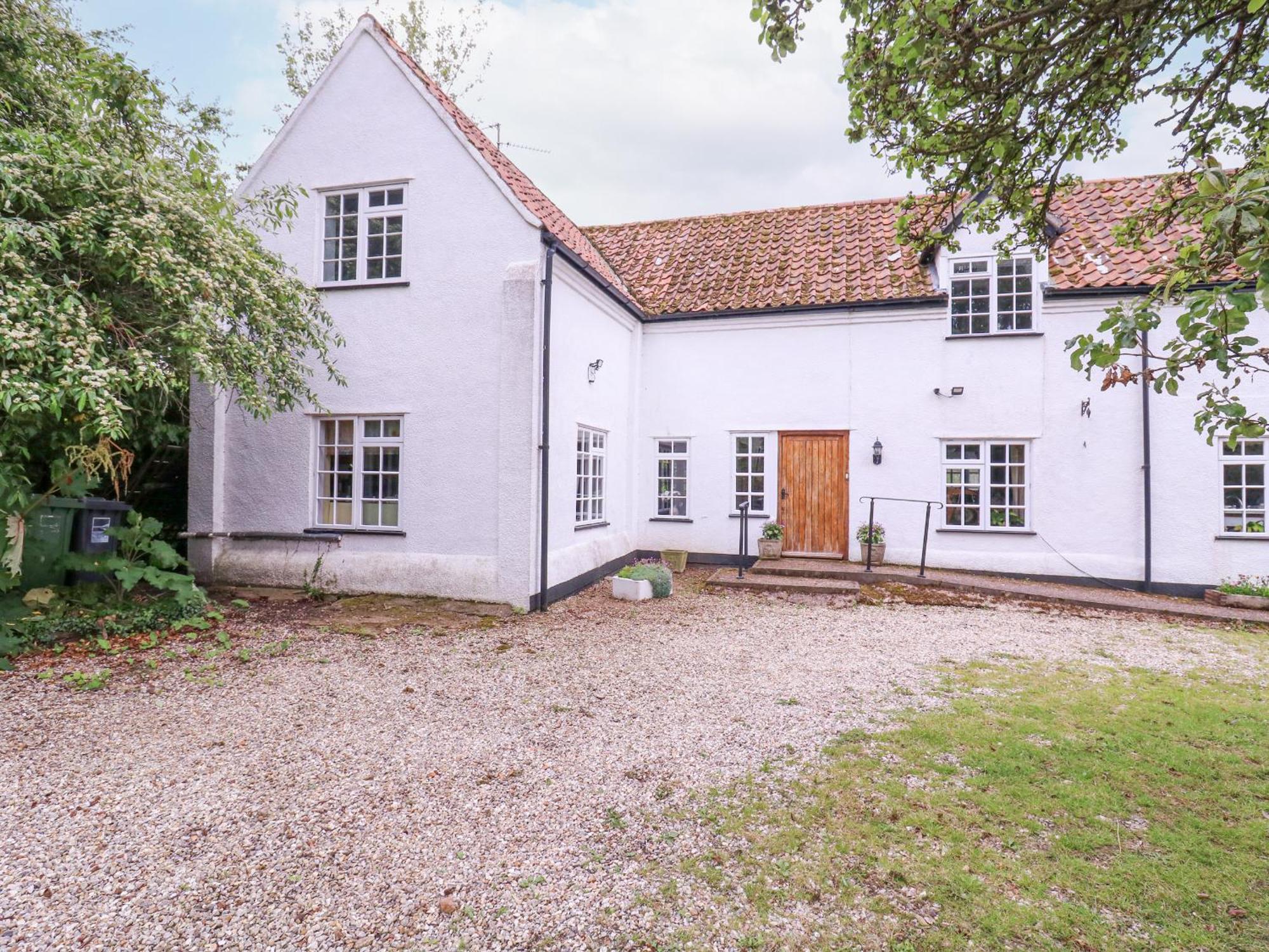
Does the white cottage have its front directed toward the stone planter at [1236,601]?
no

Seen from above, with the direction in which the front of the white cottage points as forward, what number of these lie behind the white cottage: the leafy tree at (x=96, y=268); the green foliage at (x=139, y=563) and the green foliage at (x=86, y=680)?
0

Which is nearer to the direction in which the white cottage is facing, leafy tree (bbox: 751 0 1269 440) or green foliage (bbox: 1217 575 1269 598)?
the leafy tree

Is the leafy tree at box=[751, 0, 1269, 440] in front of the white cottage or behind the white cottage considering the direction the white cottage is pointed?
in front

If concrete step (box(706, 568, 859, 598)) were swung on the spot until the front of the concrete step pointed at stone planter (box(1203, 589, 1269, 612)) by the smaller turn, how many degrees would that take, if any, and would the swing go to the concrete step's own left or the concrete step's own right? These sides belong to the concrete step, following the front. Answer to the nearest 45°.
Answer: approximately 90° to the concrete step's own left

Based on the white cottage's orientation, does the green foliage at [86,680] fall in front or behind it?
in front

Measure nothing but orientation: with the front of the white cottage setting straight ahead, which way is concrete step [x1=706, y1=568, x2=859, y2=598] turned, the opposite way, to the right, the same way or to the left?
the same way

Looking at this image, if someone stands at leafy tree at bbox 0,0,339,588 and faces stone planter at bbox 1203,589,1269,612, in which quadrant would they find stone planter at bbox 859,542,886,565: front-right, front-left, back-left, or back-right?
front-left

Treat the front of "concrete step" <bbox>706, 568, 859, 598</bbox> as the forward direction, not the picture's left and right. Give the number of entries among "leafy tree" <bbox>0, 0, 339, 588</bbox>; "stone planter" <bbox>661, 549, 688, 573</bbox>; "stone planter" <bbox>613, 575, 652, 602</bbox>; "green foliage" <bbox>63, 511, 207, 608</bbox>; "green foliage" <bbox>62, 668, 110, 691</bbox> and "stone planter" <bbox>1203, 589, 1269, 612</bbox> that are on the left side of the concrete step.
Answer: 1

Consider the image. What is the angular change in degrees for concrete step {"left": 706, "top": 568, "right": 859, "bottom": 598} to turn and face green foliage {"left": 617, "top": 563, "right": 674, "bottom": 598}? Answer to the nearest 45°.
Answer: approximately 45° to its right

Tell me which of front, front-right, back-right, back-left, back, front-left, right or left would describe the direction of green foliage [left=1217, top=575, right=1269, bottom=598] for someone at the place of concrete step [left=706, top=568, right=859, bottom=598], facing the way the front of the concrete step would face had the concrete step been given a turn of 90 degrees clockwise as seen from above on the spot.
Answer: back

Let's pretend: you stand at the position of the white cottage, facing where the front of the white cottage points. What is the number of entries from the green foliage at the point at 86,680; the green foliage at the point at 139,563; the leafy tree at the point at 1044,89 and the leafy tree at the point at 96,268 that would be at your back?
0

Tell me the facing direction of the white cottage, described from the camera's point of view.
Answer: facing the viewer

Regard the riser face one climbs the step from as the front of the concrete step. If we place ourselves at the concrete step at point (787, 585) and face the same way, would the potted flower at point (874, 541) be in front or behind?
behind

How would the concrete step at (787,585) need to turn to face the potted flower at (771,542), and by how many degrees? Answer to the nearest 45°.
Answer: approximately 180°

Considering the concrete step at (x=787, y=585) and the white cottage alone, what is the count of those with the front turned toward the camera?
2
